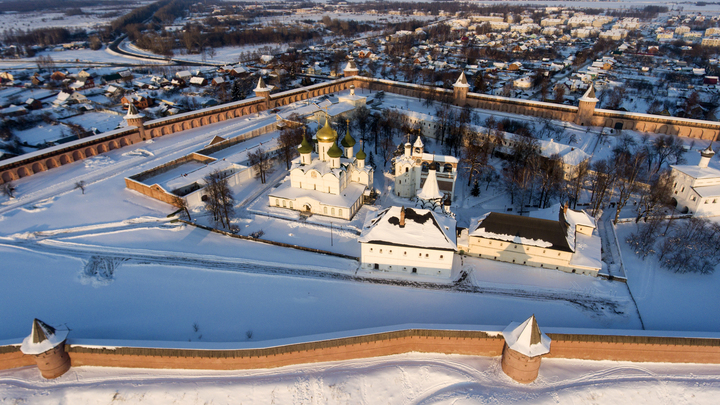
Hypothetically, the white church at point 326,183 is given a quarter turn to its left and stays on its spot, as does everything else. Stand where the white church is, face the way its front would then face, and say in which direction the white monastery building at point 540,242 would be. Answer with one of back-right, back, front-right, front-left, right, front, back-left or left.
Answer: front

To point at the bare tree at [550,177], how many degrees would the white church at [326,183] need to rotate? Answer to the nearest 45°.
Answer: approximately 135° to its left

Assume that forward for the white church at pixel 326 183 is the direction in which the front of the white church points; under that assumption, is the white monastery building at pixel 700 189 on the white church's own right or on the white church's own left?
on the white church's own left

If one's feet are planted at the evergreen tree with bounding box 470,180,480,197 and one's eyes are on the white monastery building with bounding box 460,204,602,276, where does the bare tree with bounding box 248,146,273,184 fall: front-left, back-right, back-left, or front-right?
back-right

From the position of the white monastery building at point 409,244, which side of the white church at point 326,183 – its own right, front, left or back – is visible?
left

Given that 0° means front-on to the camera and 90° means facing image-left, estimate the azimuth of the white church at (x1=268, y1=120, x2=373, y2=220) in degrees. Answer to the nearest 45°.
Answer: approximately 45°

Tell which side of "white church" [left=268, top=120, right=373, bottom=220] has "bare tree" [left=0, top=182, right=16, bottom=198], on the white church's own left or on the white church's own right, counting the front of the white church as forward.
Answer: on the white church's own right

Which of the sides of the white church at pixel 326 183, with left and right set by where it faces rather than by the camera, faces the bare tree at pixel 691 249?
left

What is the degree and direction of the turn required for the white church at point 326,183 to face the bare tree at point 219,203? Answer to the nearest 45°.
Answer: approximately 45° to its right

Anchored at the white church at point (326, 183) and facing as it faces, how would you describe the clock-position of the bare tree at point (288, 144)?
The bare tree is roughly at 4 o'clock from the white church.

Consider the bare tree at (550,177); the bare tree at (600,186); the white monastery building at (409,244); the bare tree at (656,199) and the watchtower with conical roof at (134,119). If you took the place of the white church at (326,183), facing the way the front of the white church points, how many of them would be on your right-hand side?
1

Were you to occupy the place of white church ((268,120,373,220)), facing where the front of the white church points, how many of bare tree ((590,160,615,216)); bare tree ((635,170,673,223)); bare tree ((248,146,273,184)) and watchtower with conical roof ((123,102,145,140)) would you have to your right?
2

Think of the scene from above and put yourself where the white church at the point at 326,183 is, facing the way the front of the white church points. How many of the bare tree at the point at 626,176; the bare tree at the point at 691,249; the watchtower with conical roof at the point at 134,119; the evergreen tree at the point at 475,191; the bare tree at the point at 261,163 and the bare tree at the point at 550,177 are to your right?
2

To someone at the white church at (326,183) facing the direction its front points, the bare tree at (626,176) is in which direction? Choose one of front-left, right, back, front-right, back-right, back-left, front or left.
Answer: back-left

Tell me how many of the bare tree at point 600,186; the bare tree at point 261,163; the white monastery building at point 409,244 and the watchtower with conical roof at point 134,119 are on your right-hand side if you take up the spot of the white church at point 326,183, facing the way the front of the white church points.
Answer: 2

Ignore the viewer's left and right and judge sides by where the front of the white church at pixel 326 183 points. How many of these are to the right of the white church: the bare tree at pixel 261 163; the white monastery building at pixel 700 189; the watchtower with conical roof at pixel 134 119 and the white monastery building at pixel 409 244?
2

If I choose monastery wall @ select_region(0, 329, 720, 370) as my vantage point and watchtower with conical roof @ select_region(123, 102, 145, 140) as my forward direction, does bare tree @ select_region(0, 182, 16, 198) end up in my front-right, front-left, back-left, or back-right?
front-left

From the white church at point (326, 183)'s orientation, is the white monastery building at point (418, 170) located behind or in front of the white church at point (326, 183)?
behind
